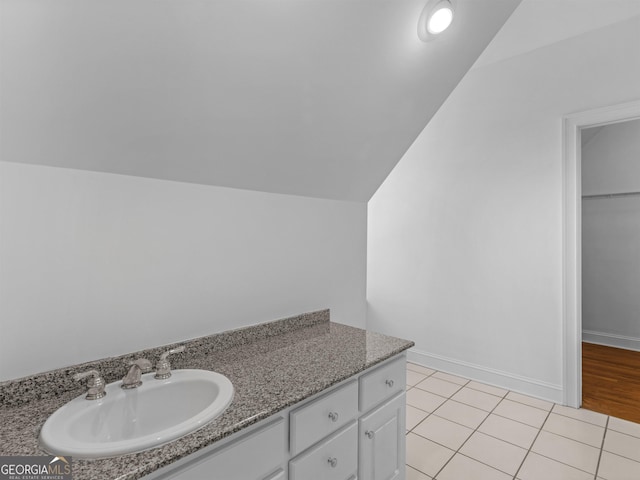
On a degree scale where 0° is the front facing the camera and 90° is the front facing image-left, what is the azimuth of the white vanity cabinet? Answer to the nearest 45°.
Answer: approximately 315°
